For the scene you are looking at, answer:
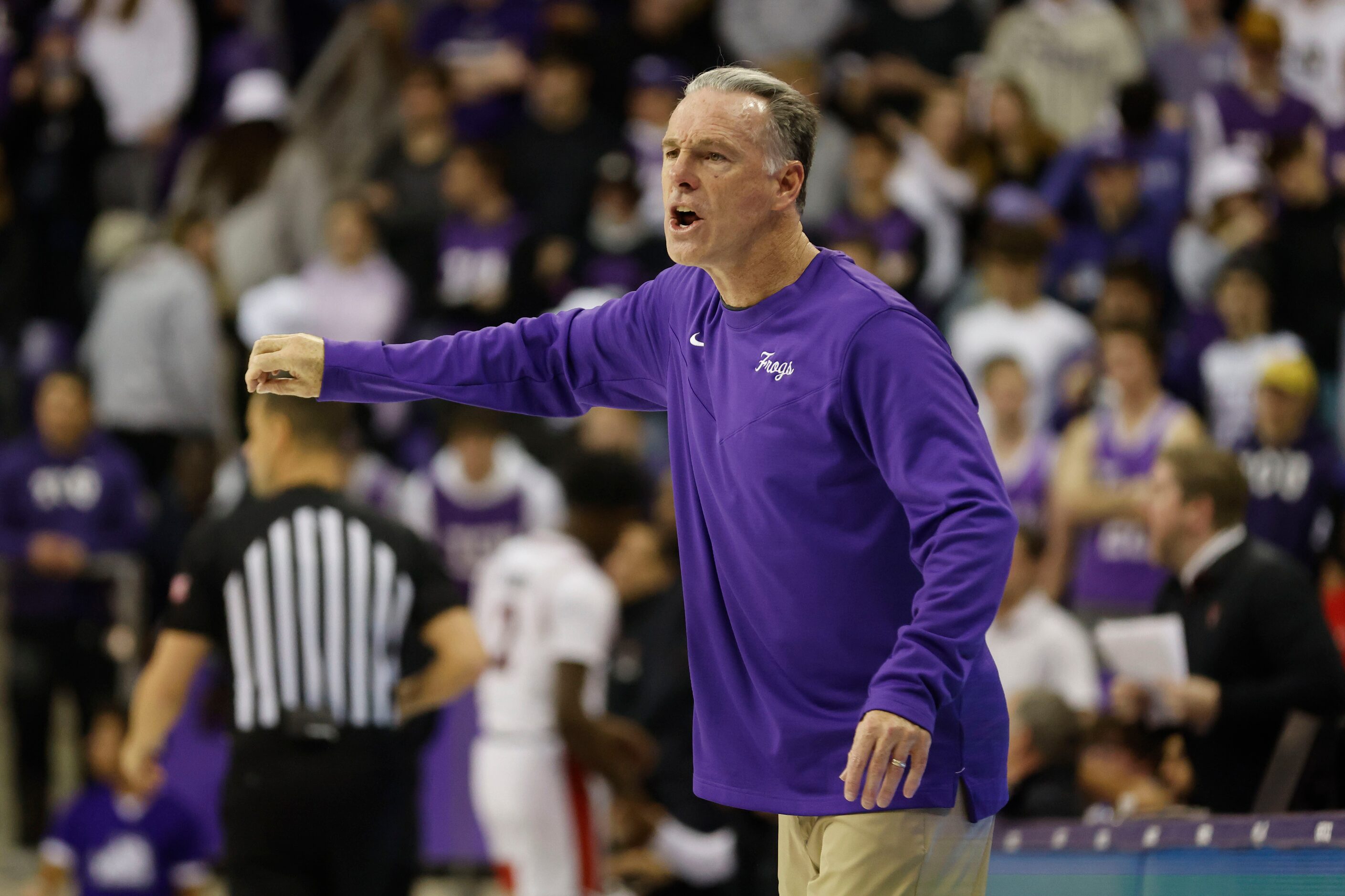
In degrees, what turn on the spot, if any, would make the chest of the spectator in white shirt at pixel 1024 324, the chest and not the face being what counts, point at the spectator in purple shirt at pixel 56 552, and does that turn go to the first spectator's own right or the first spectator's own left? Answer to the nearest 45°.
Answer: approximately 90° to the first spectator's own right

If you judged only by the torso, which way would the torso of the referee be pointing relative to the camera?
away from the camera

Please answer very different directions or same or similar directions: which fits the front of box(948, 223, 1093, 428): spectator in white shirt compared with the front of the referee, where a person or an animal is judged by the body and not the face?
very different directions

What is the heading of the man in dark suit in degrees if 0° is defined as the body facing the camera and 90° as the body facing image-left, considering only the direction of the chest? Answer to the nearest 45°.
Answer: approximately 90°

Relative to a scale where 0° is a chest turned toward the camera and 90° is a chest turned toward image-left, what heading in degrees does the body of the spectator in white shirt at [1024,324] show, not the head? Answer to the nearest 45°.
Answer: approximately 0°

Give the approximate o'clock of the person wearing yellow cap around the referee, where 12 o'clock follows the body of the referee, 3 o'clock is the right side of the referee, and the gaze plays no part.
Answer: The person wearing yellow cap is roughly at 2 o'clock from the referee.

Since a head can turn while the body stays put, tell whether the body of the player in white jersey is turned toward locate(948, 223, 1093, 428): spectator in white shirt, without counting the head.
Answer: yes

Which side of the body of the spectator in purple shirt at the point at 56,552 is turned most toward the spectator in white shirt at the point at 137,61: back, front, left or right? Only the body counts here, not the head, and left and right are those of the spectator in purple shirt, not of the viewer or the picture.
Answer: back
